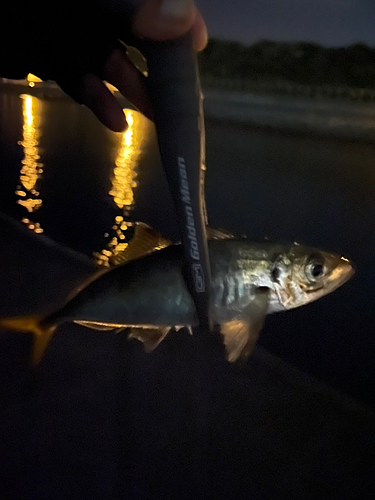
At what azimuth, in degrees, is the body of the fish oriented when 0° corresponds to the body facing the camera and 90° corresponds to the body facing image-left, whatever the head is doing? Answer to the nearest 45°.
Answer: approximately 270°
